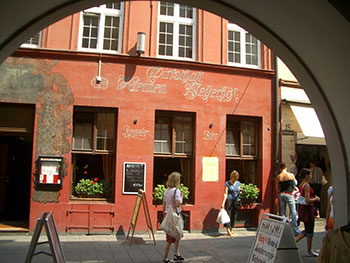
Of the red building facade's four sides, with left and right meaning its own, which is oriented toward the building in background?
left

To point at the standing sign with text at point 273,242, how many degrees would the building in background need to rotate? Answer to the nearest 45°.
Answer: approximately 45° to its left

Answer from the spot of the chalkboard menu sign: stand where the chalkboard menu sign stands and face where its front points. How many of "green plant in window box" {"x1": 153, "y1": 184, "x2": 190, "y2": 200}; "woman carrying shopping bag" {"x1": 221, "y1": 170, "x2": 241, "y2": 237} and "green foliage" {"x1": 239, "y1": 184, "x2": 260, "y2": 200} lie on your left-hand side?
3

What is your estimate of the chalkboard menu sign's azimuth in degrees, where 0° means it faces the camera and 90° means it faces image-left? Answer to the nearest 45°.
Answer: approximately 0°

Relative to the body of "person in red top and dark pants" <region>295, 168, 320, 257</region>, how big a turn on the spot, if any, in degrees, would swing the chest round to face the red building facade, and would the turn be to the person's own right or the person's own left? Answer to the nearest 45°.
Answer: approximately 180°

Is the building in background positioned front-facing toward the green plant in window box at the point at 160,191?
no

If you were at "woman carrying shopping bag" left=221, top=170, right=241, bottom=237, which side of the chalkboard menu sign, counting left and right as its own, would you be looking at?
left

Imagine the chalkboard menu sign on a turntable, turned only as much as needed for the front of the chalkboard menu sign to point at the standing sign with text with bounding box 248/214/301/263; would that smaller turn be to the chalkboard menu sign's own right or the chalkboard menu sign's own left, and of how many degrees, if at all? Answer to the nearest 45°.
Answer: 0° — it already faces it

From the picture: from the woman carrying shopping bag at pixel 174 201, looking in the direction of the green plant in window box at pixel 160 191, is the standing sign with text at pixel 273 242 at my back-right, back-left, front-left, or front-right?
back-right
